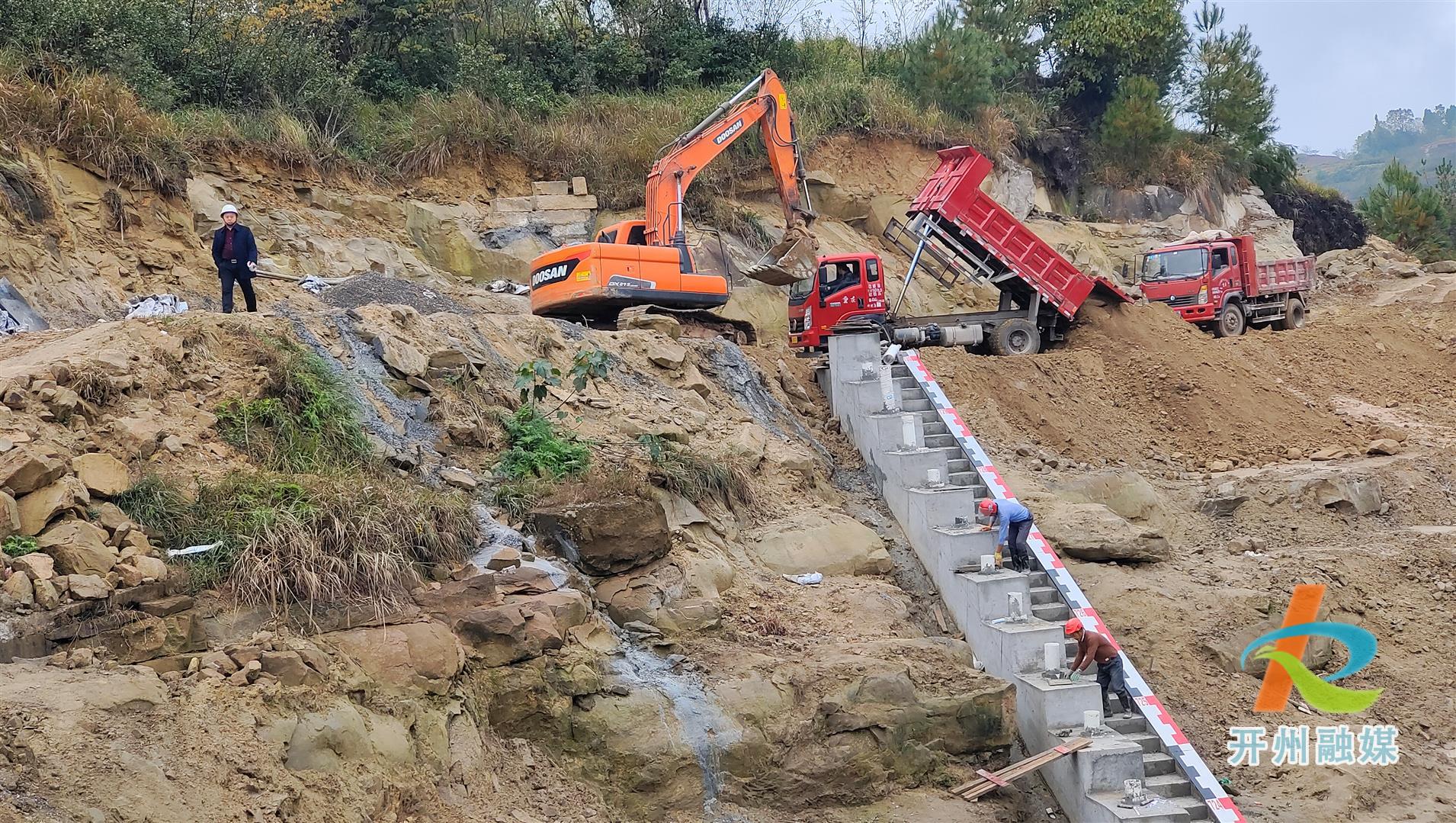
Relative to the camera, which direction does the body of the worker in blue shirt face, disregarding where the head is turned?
to the viewer's left

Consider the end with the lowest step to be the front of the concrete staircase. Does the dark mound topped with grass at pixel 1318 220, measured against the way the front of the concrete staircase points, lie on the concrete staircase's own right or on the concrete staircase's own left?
on the concrete staircase's own left

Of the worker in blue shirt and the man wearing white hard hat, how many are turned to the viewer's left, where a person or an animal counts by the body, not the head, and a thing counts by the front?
1

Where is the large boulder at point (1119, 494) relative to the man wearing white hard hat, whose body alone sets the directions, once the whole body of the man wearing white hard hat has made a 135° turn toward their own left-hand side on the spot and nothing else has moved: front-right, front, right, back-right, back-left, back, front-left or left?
front-right

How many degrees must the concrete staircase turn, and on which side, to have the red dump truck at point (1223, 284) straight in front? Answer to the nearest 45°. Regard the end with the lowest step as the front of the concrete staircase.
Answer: approximately 135° to its left

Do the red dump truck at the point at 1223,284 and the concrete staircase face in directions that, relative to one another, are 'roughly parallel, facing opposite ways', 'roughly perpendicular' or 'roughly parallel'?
roughly perpendicular

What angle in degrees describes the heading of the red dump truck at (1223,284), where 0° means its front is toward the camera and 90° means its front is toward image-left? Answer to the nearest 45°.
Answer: approximately 45°

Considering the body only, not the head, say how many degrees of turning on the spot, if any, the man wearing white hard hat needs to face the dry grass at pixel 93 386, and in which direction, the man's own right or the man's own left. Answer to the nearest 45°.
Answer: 0° — they already face it

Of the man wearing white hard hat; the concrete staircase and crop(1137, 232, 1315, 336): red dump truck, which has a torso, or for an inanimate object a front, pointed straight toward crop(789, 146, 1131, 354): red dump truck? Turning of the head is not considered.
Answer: crop(1137, 232, 1315, 336): red dump truck
